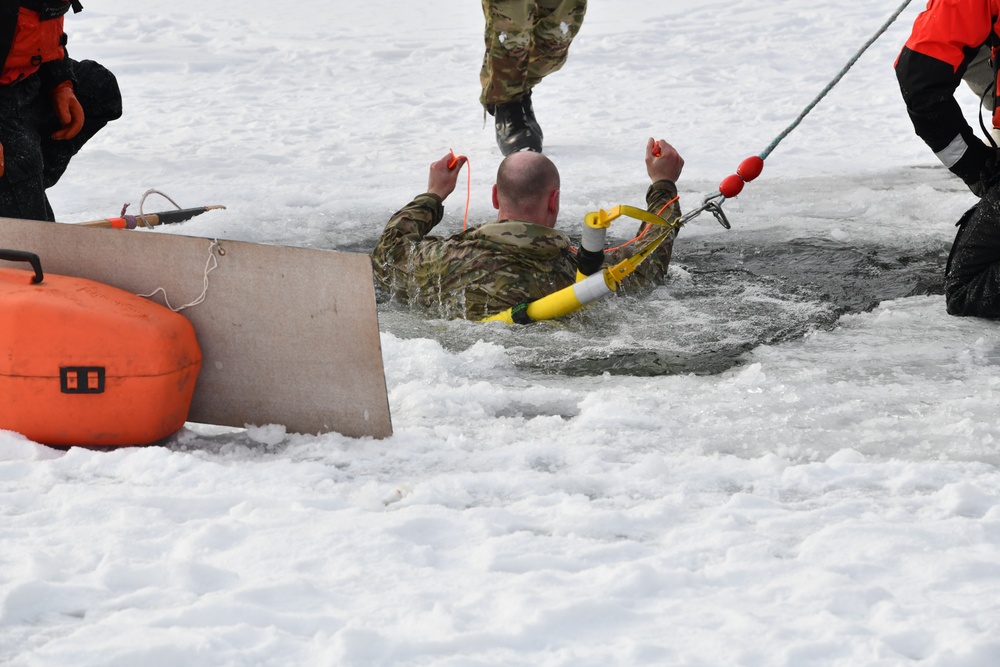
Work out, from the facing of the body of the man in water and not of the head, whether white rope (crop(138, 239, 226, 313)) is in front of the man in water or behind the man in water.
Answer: behind

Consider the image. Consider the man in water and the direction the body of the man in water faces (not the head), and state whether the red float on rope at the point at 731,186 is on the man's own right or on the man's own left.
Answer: on the man's own right

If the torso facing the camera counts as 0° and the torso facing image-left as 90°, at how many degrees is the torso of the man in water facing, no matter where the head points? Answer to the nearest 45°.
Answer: approximately 180°

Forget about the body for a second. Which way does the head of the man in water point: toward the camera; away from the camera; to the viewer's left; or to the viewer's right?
away from the camera

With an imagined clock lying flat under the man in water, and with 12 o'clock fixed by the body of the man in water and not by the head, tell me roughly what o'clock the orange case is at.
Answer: The orange case is roughly at 7 o'clock from the man in water.
